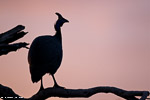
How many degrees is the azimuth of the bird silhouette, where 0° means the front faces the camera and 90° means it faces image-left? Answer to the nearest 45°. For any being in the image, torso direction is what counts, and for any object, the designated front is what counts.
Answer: approximately 270°
